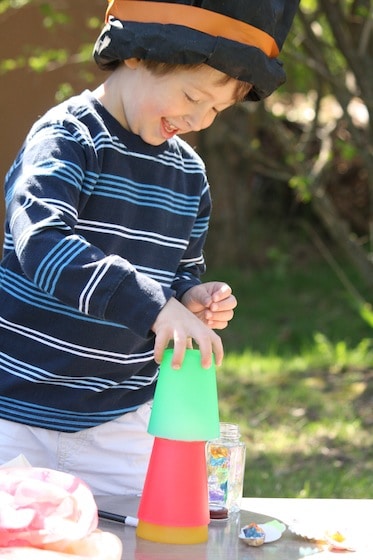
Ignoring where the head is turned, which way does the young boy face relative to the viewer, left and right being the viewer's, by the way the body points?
facing the viewer and to the right of the viewer
